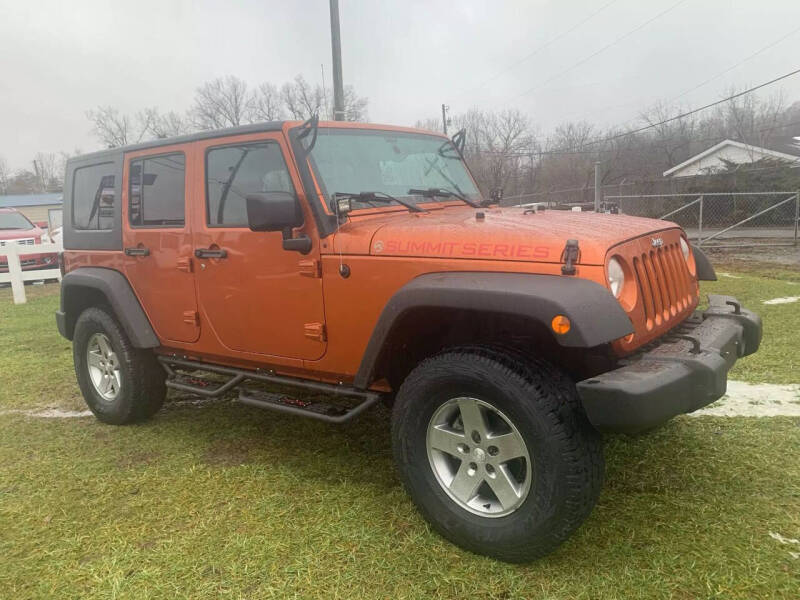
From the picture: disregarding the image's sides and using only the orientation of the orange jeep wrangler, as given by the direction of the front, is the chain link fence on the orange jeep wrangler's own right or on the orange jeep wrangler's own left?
on the orange jeep wrangler's own left

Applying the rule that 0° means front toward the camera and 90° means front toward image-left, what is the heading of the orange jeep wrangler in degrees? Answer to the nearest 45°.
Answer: approximately 315°

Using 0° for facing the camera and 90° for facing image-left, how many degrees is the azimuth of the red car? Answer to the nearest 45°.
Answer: approximately 315°

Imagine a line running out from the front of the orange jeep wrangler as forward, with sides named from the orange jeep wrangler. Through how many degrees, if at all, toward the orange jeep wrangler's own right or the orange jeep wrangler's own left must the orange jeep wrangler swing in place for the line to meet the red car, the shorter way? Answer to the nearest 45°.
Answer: approximately 180°

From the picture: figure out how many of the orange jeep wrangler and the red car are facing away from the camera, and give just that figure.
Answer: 0

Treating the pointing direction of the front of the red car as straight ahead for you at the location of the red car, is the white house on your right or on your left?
on your left

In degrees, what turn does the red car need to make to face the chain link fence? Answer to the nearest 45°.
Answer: approximately 45° to its left
